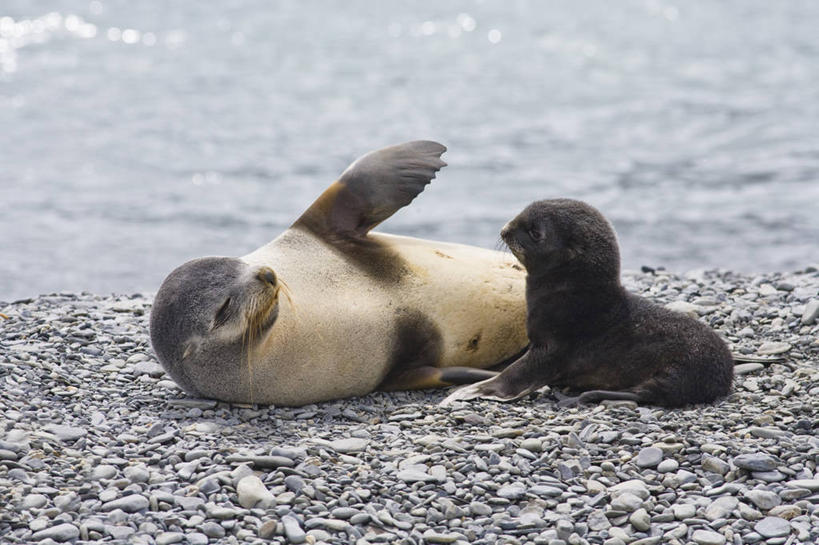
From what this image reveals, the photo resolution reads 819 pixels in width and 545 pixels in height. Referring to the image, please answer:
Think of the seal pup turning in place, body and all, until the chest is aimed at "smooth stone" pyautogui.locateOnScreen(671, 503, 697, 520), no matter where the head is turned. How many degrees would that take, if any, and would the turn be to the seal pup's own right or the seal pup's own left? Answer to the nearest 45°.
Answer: approximately 90° to the seal pup's own left

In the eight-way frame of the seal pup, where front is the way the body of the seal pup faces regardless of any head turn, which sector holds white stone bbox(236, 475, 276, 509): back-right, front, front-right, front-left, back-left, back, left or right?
front-left

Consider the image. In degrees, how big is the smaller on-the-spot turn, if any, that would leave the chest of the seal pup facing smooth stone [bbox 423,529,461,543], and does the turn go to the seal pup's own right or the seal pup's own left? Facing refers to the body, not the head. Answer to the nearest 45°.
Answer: approximately 90° to the seal pup's own left

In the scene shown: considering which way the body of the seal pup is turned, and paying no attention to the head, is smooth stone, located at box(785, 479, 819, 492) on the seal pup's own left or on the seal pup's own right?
on the seal pup's own left

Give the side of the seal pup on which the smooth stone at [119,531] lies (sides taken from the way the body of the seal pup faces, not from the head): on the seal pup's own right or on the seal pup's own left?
on the seal pup's own left

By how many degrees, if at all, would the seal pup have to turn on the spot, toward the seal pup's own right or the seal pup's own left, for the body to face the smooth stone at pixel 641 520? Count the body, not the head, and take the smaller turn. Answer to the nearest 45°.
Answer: approximately 90° to the seal pup's own left

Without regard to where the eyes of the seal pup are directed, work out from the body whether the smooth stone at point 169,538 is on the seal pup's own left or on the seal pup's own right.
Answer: on the seal pup's own left

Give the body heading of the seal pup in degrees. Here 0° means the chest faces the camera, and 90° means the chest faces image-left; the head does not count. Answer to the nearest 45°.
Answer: approximately 90°

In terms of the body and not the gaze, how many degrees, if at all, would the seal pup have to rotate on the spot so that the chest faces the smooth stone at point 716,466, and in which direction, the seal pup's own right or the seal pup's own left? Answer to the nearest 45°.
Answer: approximately 135° to the seal pup's own left

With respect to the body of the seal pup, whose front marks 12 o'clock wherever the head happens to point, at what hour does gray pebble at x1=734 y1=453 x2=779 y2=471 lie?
The gray pebble is roughly at 8 o'clock from the seal pup.

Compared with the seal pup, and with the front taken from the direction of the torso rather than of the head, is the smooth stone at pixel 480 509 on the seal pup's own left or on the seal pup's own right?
on the seal pup's own left
